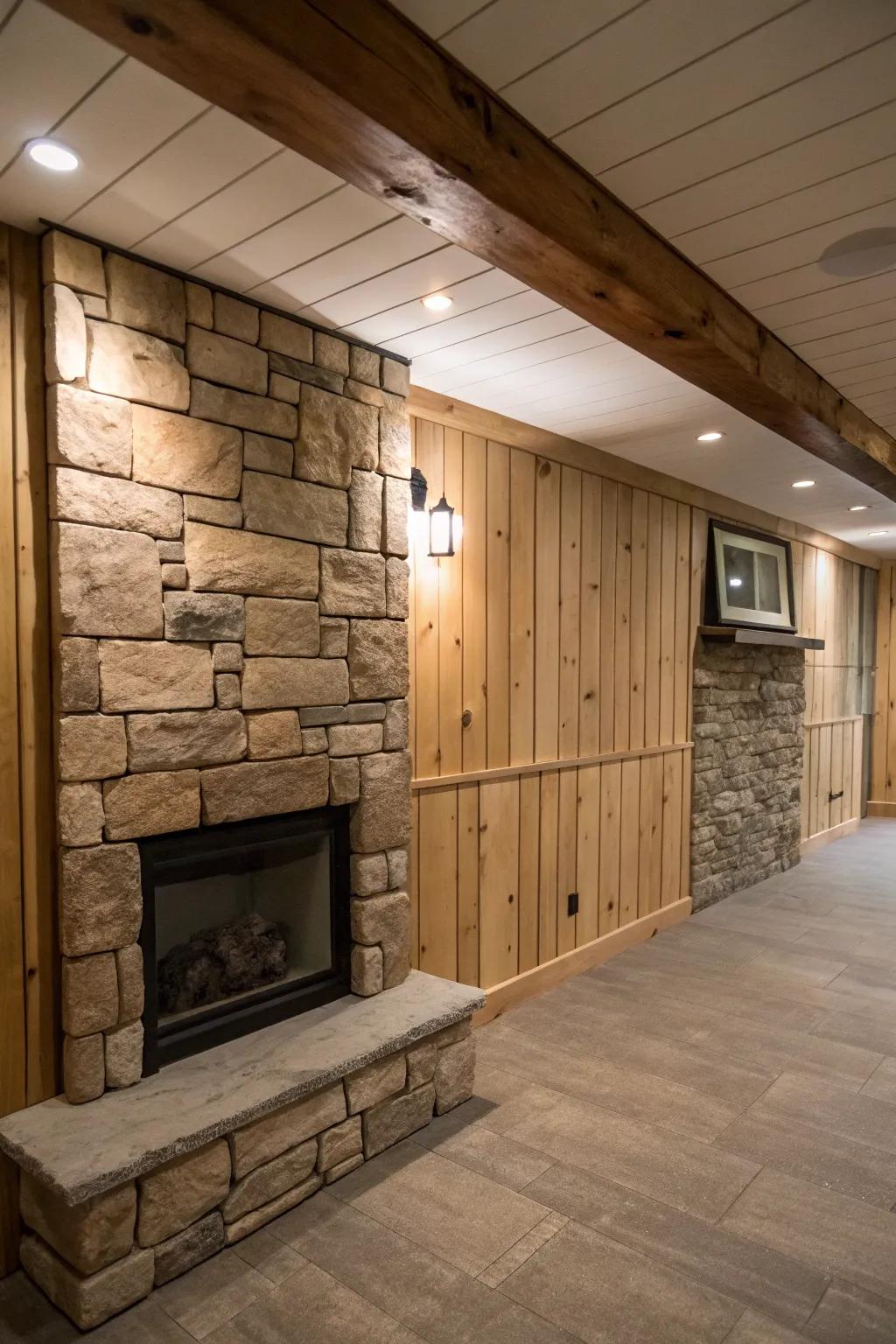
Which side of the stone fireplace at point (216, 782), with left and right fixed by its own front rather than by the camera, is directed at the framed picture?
left

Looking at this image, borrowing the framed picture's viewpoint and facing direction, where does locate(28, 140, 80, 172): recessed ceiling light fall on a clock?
The recessed ceiling light is roughly at 2 o'clock from the framed picture.

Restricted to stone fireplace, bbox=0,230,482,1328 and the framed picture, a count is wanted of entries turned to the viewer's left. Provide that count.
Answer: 0

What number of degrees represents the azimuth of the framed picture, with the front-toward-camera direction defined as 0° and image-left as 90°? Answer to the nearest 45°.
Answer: approximately 315°

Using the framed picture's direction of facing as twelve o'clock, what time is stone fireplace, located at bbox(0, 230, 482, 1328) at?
The stone fireplace is roughly at 2 o'clock from the framed picture.

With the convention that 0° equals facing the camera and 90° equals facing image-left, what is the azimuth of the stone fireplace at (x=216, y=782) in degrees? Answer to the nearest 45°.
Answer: approximately 315°
